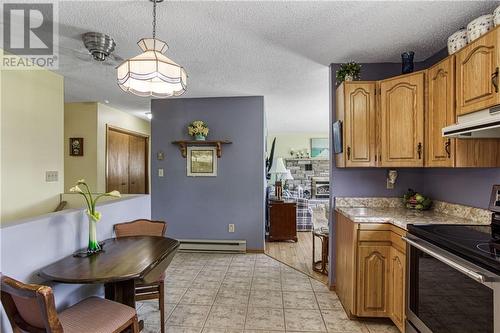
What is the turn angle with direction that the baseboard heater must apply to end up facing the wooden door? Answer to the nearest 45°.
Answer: approximately 135° to its right

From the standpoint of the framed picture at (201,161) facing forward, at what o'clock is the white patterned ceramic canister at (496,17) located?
The white patterned ceramic canister is roughly at 11 o'clock from the framed picture.

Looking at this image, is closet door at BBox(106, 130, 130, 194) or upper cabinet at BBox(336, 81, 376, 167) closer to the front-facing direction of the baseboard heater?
the upper cabinet

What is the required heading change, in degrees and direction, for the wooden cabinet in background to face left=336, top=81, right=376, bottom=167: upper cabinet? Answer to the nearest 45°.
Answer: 0° — it already faces it

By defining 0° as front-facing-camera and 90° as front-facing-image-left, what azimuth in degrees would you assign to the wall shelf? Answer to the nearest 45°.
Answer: approximately 0°

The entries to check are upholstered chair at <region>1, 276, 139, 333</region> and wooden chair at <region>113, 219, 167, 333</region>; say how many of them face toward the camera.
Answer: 1
